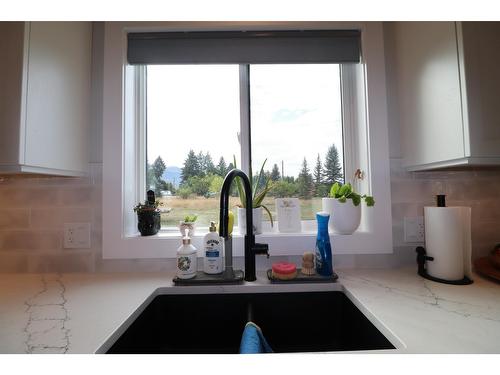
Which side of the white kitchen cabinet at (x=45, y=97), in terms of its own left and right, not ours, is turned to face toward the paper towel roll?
left

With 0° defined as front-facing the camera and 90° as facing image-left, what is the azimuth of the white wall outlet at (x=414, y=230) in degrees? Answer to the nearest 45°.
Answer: approximately 0°

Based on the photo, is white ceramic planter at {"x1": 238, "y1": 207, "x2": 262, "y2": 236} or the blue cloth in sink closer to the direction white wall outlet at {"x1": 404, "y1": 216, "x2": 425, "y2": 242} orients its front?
the blue cloth in sink

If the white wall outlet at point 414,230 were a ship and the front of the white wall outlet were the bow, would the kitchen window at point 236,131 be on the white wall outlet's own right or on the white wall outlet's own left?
on the white wall outlet's own right

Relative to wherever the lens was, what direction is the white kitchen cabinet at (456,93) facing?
facing the viewer and to the right of the viewer

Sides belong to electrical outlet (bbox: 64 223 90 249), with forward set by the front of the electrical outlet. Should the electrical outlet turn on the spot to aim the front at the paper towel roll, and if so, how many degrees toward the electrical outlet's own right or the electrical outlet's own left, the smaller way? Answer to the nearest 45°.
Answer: approximately 45° to the electrical outlet's own left

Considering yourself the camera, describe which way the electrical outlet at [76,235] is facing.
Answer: facing the viewer

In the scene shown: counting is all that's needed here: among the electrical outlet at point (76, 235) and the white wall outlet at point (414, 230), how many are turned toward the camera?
2

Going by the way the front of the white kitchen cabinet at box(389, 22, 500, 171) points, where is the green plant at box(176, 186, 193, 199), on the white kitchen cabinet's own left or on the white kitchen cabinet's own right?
on the white kitchen cabinet's own right
